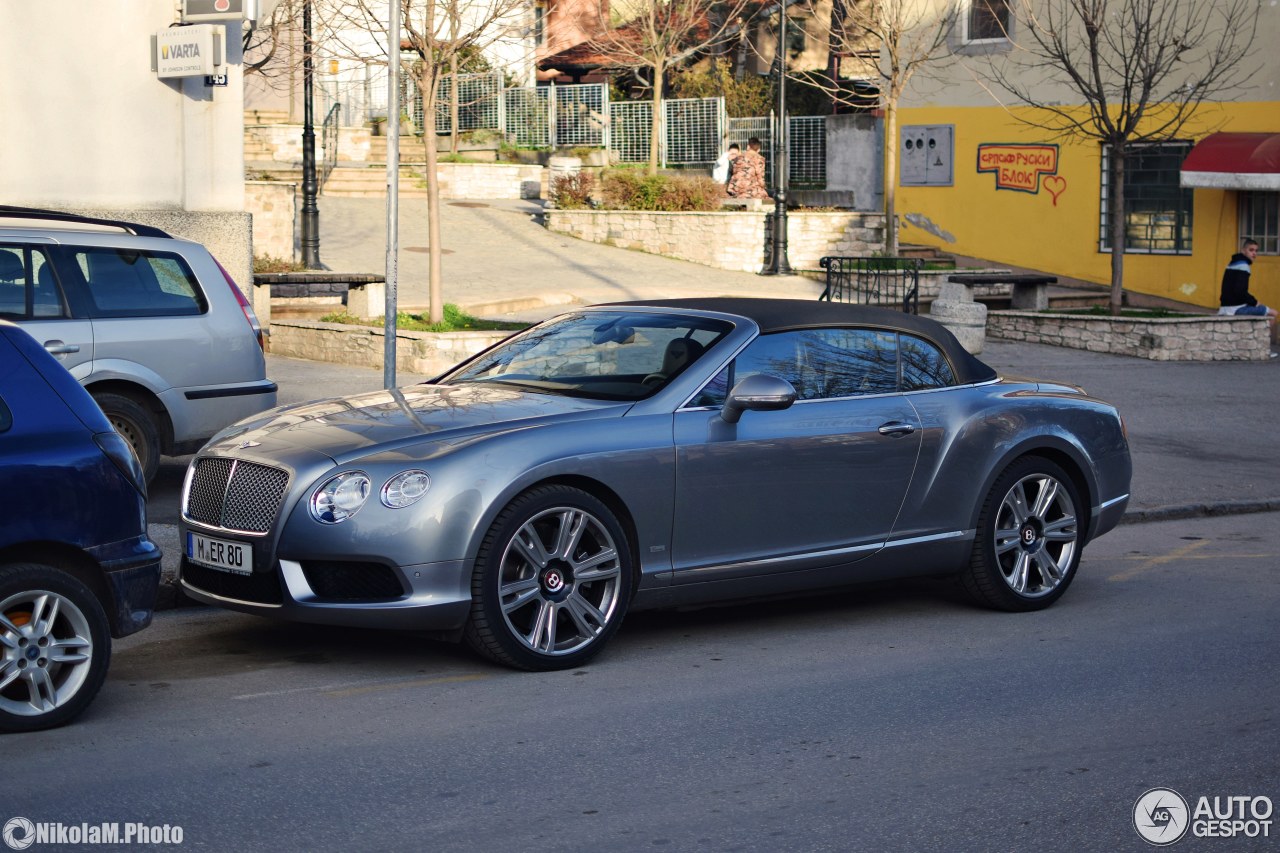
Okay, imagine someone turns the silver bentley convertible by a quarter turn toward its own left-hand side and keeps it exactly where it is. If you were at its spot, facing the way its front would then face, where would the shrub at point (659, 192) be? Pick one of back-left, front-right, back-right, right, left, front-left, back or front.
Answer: back-left

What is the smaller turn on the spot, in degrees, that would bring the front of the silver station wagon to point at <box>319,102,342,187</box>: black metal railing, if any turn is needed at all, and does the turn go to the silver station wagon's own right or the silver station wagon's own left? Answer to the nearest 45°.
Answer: approximately 90° to the silver station wagon's own right

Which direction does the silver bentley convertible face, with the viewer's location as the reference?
facing the viewer and to the left of the viewer

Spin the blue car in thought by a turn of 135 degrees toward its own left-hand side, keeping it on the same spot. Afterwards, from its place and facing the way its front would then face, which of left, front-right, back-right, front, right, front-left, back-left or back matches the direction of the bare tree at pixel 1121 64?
left

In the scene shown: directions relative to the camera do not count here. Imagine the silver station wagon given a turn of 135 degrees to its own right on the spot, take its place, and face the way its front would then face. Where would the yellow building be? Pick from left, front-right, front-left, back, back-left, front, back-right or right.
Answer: front

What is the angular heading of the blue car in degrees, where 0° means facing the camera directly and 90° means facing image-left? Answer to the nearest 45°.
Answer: approximately 90°

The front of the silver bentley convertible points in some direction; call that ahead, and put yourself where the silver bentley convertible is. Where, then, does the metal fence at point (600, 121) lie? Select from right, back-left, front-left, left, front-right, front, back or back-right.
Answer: back-right

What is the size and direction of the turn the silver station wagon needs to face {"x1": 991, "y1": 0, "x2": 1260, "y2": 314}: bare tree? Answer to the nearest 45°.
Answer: approximately 135° to its right

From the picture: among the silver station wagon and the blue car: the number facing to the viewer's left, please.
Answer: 2

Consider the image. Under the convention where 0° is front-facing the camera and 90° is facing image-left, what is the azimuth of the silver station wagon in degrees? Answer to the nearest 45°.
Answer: approximately 90°

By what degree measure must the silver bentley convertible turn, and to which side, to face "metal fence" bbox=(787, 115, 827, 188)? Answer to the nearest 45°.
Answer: approximately 135° to its right
